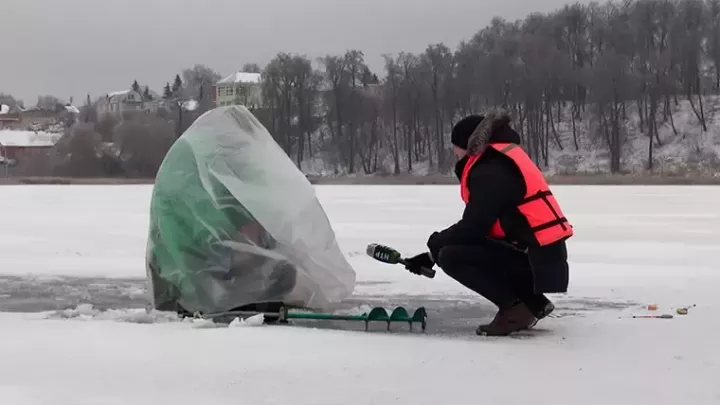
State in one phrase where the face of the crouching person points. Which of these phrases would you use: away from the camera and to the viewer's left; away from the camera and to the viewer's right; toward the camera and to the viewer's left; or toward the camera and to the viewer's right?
away from the camera and to the viewer's left

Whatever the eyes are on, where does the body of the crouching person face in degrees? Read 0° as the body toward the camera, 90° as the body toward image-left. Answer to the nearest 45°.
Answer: approximately 90°
